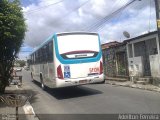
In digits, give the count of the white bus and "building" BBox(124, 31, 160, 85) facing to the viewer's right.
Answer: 0

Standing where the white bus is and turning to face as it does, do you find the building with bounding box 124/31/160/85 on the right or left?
on its right

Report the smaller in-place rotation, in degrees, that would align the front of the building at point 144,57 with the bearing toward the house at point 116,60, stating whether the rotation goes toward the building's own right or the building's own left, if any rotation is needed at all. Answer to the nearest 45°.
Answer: approximately 90° to the building's own right

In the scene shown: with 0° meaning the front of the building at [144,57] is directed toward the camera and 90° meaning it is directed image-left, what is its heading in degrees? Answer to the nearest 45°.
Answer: approximately 45°

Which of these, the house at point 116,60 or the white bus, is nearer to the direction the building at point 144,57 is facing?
the white bus

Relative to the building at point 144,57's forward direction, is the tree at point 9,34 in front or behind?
in front

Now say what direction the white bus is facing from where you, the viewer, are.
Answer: facing away from the viewer and to the left of the viewer

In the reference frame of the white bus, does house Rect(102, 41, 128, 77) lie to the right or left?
on its right

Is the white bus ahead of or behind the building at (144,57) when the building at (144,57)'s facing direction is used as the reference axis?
ahead

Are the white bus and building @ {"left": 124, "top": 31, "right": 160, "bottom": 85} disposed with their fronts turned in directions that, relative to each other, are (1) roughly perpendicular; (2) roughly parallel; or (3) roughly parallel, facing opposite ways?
roughly perpendicular
